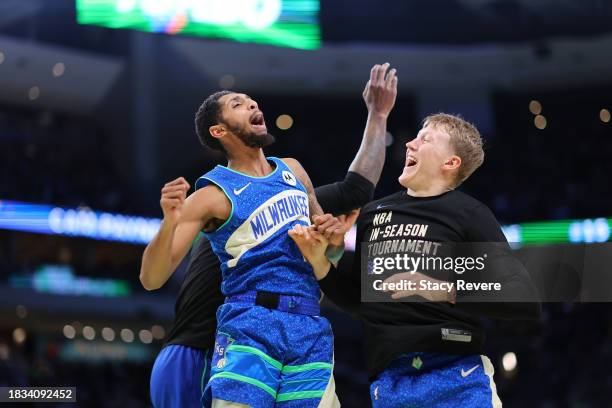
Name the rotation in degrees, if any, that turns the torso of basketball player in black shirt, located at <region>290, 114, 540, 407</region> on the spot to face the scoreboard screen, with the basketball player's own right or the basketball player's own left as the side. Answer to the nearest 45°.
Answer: approximately 135° to the basketball player's own right

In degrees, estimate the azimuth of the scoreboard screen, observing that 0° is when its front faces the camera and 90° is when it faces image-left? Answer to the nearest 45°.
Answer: approximately 315°

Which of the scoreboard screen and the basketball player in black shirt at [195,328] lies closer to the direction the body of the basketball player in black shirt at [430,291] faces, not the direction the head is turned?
the basketball player in black shirt

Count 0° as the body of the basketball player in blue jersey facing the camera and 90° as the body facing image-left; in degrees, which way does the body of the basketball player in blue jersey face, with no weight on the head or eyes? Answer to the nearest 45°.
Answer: approximately 315°

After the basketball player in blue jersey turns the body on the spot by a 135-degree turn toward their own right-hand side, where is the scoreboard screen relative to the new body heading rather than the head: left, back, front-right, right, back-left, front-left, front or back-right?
right

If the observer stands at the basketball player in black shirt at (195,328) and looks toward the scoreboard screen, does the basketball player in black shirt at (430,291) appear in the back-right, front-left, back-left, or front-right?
back-right
